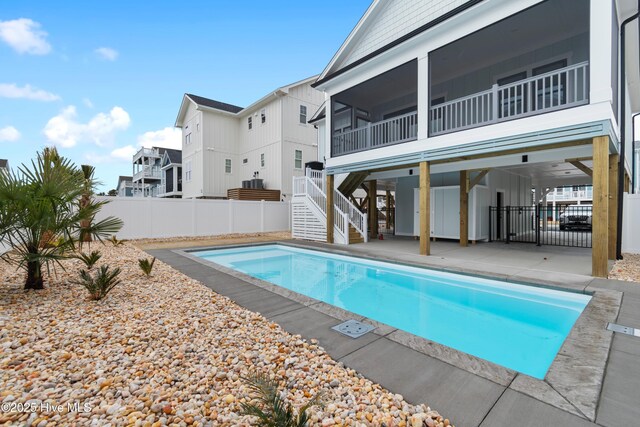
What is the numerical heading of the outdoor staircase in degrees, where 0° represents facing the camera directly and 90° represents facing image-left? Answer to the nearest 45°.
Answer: approximately 315°

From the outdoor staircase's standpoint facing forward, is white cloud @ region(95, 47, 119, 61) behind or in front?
behind

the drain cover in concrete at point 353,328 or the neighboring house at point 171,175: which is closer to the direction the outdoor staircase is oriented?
the drain cover in concrete

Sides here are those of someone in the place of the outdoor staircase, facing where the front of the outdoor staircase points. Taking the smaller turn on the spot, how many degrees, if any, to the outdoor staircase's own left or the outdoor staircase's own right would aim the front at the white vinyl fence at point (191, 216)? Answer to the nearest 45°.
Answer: approximately 135° to the outdoor staircase's own right

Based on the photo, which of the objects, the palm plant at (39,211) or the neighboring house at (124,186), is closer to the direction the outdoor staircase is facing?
the palm plant

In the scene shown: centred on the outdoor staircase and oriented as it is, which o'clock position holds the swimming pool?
The swimming pool is roughly at 1 o'clock from the outdoor staircase.

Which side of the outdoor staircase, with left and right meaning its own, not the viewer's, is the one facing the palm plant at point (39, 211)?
right
